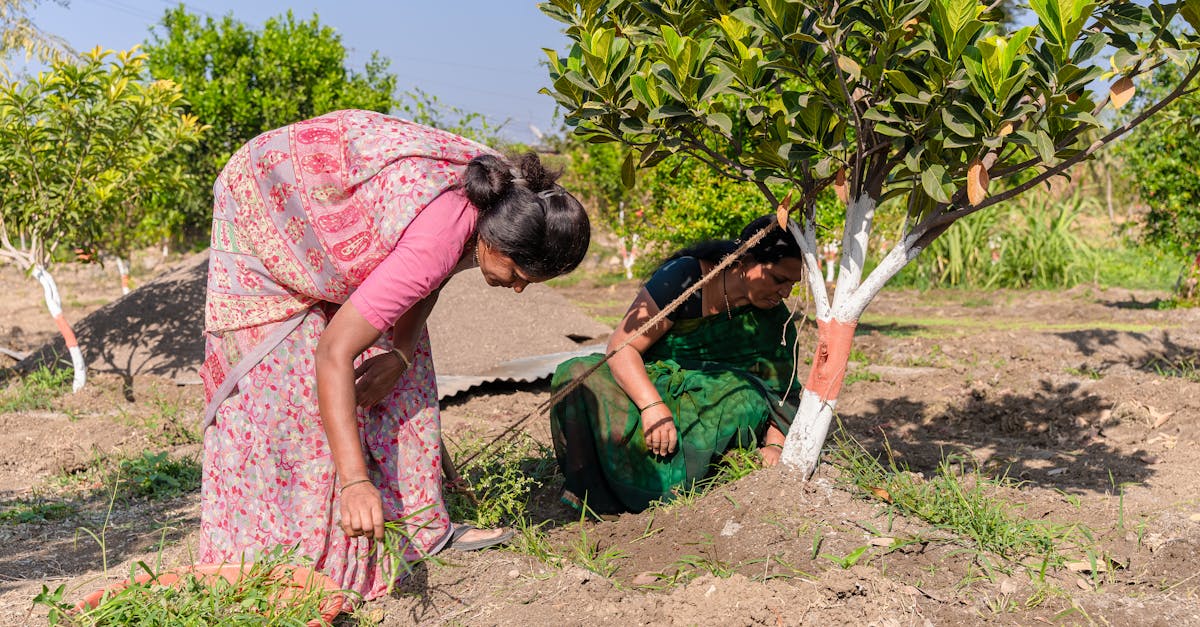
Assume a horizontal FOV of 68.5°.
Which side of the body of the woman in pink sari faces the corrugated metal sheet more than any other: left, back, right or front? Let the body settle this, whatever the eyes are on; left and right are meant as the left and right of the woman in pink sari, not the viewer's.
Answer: left

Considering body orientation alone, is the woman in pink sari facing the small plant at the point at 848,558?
yes

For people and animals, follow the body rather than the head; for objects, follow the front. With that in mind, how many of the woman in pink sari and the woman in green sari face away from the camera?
0

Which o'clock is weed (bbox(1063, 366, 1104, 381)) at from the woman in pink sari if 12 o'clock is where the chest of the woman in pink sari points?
The weed is roughly at 11 o'clock from the woman in pink sari.

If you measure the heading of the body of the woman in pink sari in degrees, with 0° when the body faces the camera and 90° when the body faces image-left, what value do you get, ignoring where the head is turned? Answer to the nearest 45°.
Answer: approximately 270°

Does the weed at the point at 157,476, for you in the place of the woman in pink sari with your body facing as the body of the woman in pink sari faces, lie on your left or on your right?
on your left
